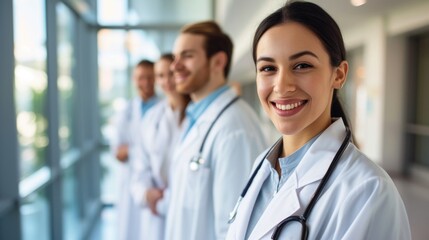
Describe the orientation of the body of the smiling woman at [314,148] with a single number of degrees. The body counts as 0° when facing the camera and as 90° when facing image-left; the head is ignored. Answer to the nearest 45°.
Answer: approximately 45°

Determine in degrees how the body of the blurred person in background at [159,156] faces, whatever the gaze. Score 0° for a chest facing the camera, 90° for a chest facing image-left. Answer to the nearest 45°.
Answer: approximately 45°

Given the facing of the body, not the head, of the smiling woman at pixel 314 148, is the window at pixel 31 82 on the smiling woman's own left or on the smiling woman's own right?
on the smiling woman's own right

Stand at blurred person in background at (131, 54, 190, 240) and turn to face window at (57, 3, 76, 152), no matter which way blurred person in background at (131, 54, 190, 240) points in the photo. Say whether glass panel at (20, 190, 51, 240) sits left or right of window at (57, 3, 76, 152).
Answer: left

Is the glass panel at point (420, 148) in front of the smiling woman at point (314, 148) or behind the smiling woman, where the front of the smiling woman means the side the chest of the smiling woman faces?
behind

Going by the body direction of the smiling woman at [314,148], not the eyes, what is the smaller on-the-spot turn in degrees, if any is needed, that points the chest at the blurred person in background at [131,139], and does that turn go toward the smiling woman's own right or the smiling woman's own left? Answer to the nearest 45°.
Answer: approximately 90° to the smiling woman's own right

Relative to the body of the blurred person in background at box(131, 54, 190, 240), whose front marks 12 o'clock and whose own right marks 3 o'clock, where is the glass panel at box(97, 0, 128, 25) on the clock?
The glass panel is roughly at 4 o'clock from the blurred person in background.

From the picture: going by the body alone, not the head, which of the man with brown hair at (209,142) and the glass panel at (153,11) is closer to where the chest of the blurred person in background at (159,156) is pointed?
the man with brown hair

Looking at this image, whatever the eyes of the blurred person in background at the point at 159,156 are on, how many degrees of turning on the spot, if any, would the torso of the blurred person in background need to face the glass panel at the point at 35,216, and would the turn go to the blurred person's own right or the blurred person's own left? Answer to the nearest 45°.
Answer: approximately 45° to the blurred person's own right

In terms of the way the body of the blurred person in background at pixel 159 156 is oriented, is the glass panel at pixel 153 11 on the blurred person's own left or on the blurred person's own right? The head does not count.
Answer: on the blurred person's own right

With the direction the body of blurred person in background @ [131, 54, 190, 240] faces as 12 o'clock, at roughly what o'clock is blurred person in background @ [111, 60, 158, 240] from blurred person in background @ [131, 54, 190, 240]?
blurred person in background @ [111, 60, 158, 240] is roughly at 4 o'clock from blurred person in background @ [131, 54, 190, 240].
